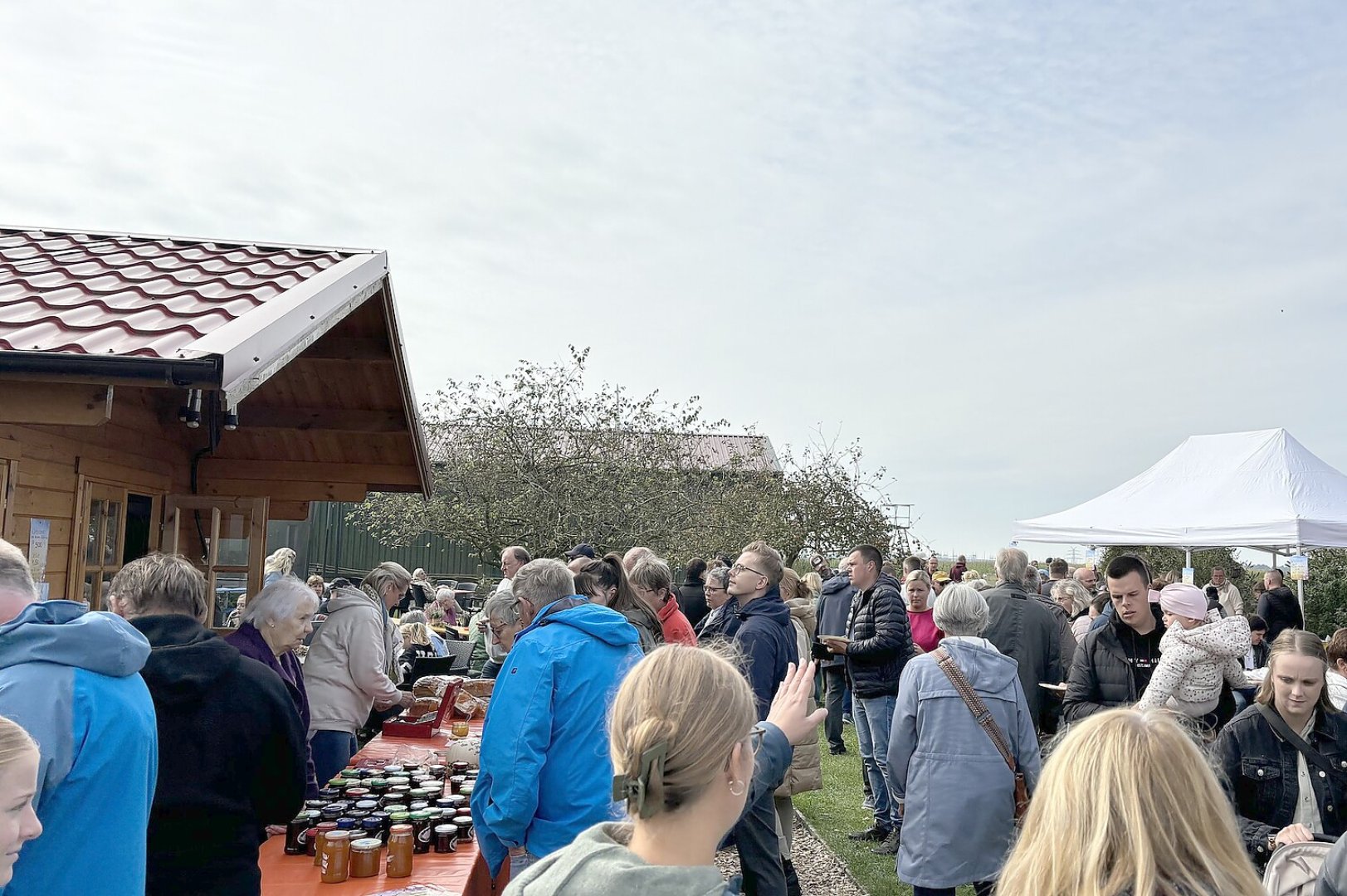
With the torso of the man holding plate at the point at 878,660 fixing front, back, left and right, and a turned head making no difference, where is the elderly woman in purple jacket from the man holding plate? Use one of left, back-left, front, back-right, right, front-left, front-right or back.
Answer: front-left

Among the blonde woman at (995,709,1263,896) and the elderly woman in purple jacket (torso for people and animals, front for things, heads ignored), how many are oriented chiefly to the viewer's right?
1

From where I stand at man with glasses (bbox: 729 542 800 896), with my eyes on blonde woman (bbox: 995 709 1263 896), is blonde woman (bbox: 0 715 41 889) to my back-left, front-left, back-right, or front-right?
front-right

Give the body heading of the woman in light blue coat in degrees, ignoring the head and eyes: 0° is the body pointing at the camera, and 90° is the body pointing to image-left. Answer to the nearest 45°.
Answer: approximately 180°

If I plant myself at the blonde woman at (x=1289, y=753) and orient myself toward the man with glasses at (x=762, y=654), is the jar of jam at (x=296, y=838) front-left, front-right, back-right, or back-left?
front-left

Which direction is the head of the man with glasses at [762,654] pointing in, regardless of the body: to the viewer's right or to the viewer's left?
to the viewer's left

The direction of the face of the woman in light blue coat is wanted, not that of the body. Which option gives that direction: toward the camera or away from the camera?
away from the camera

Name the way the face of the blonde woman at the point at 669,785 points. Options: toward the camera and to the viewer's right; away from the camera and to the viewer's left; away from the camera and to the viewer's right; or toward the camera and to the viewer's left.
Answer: away from the camera and to the viewer's right

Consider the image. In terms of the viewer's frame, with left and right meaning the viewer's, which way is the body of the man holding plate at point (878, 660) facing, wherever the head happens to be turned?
facing to the left of the viewer

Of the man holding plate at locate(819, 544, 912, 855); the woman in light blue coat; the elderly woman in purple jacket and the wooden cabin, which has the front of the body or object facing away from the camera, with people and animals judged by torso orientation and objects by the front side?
the woman in light blue coat

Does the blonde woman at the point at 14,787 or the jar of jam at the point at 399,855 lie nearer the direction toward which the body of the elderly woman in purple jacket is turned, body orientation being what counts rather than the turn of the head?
the jar of jam

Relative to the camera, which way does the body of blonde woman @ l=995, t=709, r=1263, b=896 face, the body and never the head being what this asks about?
away from the camera

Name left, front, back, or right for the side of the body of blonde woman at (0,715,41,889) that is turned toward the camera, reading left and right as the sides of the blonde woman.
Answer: right

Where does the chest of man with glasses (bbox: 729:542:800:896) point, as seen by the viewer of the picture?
to the viewer's left
